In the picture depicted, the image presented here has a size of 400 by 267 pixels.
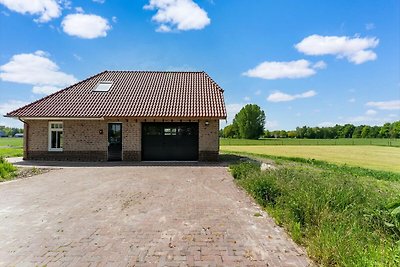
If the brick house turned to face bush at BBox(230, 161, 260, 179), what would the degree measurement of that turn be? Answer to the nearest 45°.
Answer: approximately 45° to its left

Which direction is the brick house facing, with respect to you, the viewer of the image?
facing the viewer
